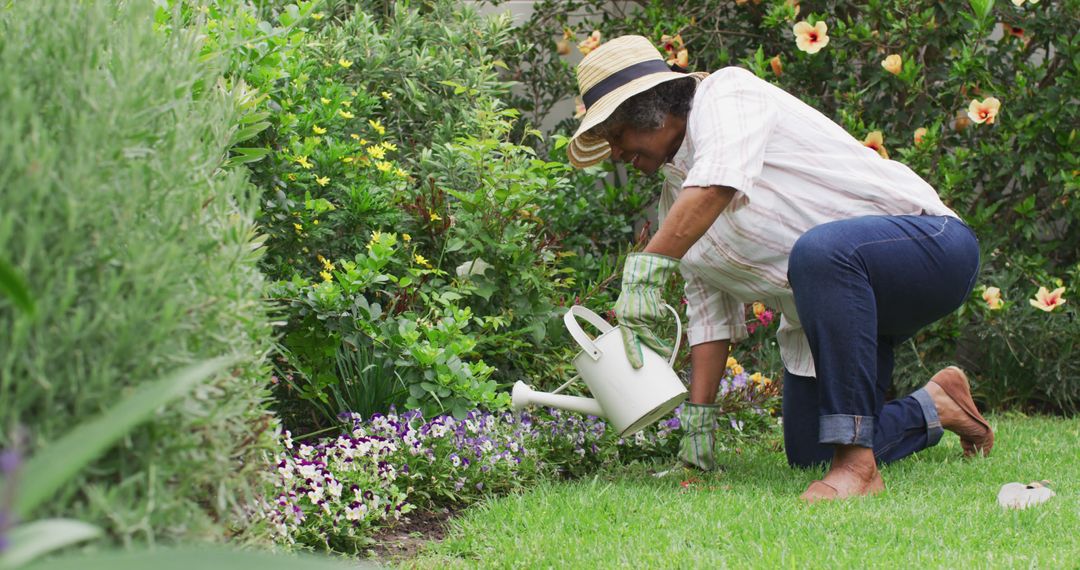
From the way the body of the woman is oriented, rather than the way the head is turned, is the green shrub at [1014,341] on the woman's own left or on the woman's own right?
on the woman's own right

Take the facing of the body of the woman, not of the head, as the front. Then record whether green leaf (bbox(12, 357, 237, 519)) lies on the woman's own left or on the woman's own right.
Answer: on the woman's own left

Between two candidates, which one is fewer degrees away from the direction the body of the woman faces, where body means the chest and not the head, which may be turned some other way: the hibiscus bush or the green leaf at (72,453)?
the green leaf

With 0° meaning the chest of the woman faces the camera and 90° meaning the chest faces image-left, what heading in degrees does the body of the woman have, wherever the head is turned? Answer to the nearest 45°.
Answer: approximately 90°

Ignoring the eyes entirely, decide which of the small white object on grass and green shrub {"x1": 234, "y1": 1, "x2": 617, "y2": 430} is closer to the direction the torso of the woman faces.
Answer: the green shrub

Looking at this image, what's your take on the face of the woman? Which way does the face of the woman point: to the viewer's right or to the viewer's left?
to the viewer's left

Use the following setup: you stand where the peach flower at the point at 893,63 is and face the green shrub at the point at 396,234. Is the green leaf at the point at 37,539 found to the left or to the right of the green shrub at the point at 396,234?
left

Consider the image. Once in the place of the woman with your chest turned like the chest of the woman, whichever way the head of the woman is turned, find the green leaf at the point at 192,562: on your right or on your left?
on your left

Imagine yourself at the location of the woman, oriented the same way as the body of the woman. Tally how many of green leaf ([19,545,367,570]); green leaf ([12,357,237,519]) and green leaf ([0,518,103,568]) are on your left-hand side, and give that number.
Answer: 3

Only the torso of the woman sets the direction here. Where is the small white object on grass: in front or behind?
behind

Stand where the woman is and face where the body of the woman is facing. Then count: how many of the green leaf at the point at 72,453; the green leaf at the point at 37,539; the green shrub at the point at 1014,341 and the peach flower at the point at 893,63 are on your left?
2
